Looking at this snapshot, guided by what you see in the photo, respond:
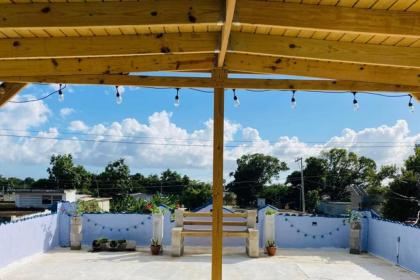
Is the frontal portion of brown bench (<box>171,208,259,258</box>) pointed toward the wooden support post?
yes

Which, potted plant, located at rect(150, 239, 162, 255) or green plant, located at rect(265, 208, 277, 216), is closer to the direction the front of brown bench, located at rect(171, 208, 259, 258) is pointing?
the potted plant

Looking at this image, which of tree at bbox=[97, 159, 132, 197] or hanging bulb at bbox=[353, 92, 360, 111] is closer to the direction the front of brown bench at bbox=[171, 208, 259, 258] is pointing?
the hanging bulb

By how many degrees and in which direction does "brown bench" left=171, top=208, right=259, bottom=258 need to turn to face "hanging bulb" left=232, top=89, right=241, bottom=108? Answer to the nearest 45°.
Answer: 0° — it already faces it

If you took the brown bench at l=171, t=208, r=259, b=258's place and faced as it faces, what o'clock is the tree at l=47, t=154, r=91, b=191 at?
The tree is roughly at 5 o'clock from the brown bench.

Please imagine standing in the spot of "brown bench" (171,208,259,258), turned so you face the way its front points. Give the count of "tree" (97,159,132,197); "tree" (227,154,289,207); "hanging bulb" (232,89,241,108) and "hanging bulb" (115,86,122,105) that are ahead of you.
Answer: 2

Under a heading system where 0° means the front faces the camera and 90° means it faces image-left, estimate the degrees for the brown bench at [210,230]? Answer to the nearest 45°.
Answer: approximately 0°

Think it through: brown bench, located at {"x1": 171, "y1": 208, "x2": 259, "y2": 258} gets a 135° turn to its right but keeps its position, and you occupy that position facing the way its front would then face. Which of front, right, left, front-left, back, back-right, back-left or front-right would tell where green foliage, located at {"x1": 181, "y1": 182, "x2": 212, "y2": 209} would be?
front-right

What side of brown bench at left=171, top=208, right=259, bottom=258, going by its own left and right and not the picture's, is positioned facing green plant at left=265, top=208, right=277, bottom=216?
left

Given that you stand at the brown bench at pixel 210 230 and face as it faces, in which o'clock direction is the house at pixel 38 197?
The house is roughly at 5 o'clock from the brown bench.

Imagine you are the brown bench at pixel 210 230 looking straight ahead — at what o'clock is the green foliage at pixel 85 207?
The green foliage is roughly at 4 o'clock from the brown bench.
